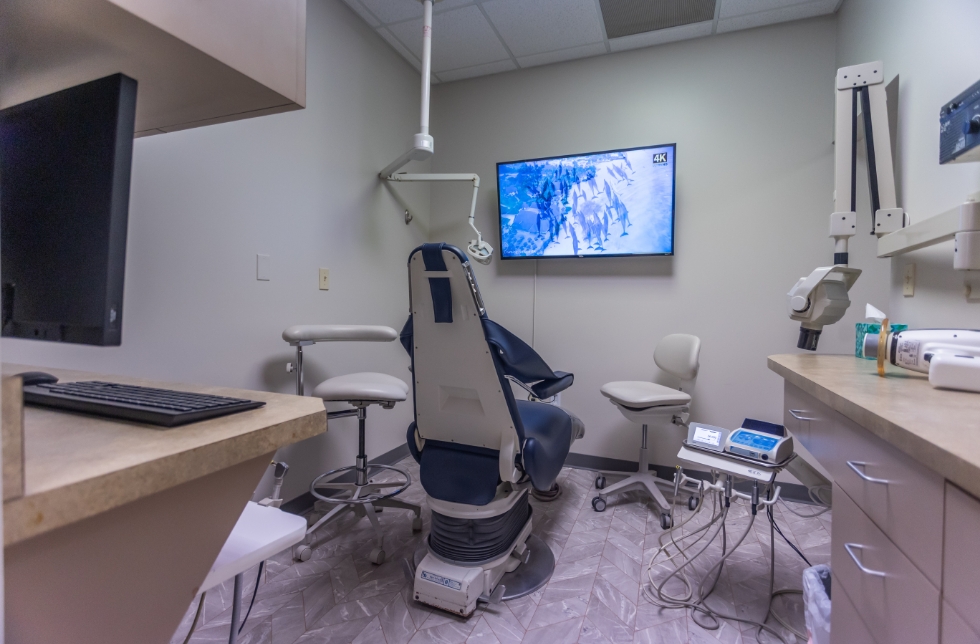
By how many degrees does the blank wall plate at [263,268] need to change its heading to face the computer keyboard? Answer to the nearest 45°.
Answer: approximately 45° to its right

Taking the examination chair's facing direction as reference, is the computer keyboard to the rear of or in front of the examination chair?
to the rear

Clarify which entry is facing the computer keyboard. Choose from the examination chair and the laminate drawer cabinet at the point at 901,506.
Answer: the laminate drawer cabinet

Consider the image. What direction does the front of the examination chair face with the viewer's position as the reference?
facing away from the viewer and to the right of the viewer

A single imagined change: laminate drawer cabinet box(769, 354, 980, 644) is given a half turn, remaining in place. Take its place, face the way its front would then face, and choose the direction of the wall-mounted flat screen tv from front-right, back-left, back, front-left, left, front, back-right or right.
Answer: left

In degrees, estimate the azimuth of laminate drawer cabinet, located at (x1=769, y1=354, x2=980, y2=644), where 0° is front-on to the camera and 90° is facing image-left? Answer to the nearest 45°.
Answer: approximately 45°

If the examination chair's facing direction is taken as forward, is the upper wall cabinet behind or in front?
behind

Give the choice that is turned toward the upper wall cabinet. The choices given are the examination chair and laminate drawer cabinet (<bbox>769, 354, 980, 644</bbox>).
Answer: the laminate drawer cabinet

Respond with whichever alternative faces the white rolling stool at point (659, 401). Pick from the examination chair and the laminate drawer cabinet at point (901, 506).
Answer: the examination chair

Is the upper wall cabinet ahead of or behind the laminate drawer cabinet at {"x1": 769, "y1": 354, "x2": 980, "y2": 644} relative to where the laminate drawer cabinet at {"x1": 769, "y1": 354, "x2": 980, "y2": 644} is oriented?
ahead

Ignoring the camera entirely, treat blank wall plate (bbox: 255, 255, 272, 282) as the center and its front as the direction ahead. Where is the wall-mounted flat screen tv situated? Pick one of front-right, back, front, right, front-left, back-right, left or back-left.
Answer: front-left

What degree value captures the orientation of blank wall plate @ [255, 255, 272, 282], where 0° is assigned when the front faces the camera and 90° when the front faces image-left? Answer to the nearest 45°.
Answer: approximately 315°

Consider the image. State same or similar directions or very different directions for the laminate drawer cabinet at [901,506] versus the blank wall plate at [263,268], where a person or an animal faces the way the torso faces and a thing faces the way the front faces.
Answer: very different directions
